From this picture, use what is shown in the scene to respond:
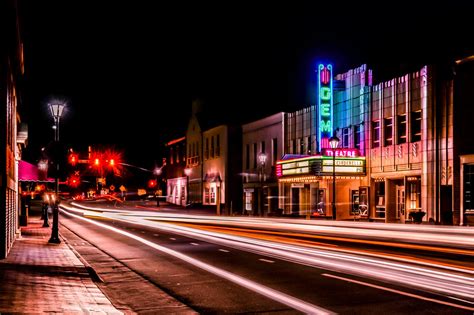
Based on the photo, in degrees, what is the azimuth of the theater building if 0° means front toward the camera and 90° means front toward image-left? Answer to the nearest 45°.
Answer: approximately 45°

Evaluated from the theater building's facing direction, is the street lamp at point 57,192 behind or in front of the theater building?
in front
